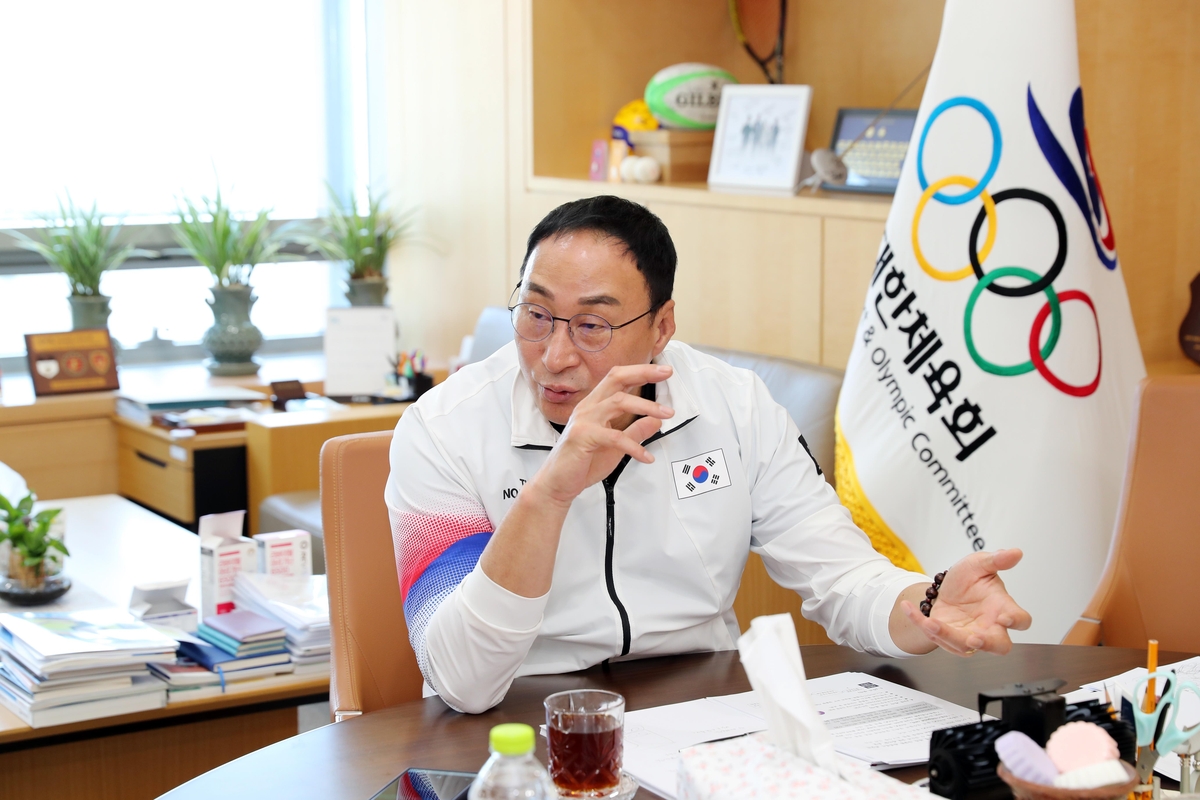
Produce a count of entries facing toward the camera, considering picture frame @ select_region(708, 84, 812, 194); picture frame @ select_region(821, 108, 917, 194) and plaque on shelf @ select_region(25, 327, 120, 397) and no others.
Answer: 3

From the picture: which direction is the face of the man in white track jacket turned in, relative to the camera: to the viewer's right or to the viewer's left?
to the viewer's left

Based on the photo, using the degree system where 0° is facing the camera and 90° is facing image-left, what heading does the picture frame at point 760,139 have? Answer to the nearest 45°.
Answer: approximately 0°

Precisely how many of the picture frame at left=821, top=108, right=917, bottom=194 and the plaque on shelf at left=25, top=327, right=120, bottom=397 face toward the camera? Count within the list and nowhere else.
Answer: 2

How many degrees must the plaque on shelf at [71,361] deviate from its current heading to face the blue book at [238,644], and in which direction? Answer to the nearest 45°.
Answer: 0° — it already faces it

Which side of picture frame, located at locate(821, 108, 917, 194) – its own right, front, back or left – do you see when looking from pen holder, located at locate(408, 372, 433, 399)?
right

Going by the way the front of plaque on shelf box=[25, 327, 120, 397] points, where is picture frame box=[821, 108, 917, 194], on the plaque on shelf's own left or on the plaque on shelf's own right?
on the plaque on shelf's own left

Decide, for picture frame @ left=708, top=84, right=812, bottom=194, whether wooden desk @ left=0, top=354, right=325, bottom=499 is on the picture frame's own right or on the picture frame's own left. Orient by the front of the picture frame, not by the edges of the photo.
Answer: on the picture frame's own right

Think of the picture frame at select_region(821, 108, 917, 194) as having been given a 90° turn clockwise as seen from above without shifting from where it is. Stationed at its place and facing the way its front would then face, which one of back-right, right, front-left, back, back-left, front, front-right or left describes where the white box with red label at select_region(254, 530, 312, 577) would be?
front-left

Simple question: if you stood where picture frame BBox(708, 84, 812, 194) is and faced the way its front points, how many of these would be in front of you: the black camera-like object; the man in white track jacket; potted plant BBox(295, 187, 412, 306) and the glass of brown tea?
3

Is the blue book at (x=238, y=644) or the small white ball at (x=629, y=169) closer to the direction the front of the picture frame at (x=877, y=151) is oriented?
the blue book

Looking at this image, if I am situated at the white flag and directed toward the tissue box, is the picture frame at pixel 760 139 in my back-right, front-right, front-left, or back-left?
back-right

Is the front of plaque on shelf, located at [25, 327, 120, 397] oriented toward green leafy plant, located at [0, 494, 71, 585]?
yes

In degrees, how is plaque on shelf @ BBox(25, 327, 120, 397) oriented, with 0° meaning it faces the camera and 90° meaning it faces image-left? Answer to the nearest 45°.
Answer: approximately 0°

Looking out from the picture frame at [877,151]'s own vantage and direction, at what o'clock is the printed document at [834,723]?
The printed document is roughly at 12 o'clock from the picture frame.
